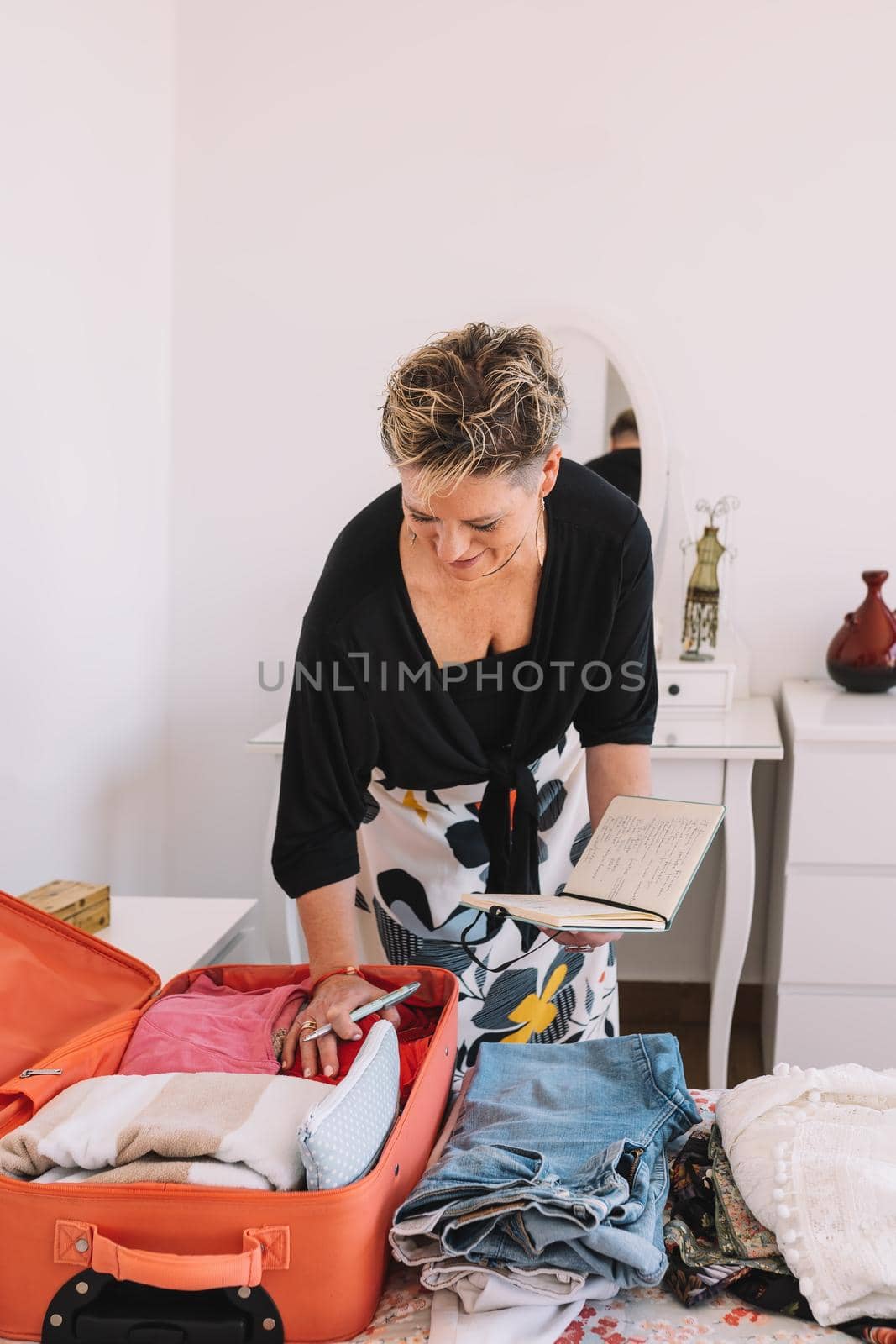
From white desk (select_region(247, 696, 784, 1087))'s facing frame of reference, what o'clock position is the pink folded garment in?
The pink folded garment is roughly at 1 o'clock from the white desk.

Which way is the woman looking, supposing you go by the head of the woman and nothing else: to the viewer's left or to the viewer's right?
to the viewer's left

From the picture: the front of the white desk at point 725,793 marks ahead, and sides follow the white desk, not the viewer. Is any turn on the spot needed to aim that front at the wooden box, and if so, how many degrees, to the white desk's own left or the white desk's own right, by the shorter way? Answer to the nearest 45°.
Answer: approximately 45° to the white desk's own right

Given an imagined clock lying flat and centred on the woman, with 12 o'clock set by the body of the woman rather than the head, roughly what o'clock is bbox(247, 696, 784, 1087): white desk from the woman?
The white desk is roughly at 7 o'clock from the woman.

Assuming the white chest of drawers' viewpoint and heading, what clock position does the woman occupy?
The woman is roughly at 1 o'clock from the white chest of drawers.

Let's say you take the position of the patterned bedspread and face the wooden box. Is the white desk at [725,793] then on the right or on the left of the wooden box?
right

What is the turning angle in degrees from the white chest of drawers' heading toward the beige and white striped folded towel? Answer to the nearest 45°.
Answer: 0° — it already faces it

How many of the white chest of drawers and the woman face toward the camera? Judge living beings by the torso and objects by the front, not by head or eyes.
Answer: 2

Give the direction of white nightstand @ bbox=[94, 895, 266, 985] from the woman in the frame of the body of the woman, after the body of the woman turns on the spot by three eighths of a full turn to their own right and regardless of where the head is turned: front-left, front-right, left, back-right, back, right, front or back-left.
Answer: front

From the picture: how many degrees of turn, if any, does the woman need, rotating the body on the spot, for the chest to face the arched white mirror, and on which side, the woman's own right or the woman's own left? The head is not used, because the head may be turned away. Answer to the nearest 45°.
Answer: approximately 180°

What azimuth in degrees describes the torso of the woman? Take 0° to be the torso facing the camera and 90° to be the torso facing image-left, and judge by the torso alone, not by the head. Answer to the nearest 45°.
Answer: approximately 0°
